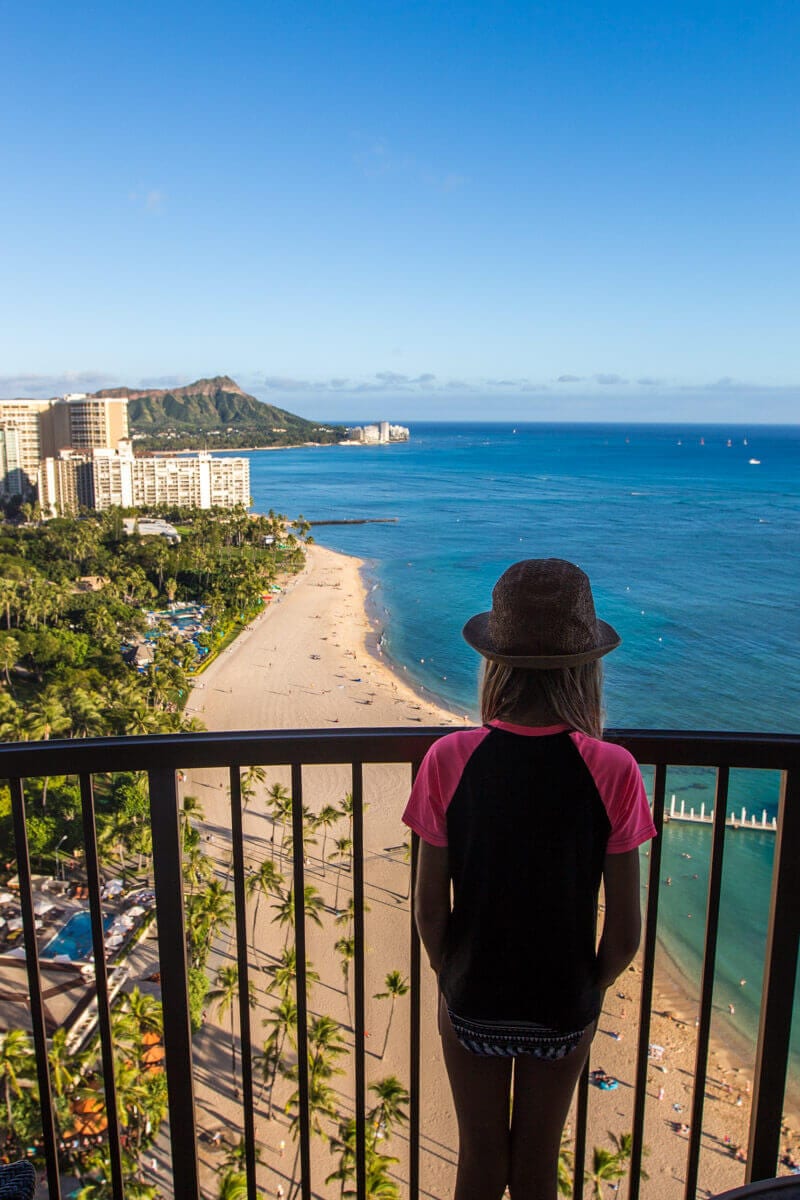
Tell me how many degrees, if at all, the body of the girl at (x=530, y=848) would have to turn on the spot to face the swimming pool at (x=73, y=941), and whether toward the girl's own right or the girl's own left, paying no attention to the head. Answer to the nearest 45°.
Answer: approximately 45° to the girl's own left

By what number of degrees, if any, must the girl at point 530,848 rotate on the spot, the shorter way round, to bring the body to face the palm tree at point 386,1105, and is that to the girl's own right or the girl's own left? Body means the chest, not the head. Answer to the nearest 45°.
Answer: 0° — they already face it

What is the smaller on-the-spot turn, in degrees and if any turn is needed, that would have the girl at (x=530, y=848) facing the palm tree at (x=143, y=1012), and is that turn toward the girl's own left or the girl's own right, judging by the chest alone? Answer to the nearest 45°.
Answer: approximately 45° to the girl's own left

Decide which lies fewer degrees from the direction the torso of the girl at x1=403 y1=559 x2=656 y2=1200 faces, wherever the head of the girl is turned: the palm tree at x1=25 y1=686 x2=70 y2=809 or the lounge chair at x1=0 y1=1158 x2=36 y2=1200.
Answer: the palm tree

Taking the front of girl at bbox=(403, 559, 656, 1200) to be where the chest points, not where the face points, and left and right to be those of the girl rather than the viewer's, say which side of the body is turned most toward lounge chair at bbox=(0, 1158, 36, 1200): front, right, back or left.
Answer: left

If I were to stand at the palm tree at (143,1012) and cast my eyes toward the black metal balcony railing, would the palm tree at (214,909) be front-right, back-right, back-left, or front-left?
back-left

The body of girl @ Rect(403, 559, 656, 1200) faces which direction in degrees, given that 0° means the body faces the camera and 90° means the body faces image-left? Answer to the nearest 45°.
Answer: approximately 180°

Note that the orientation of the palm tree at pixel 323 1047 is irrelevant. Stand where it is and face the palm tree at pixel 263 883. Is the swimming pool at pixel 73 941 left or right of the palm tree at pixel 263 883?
left

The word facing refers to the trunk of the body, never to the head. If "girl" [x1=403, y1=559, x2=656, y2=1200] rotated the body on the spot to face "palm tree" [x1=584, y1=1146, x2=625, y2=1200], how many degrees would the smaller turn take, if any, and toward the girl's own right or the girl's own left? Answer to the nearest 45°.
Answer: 0° — they already face it

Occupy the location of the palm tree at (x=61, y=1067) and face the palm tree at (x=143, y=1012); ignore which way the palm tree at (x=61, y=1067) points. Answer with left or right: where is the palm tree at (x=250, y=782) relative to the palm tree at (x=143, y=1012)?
left

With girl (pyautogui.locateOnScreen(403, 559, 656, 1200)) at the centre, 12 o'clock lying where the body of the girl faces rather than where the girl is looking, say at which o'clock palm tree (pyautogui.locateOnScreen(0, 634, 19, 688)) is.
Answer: The palm tree is roughly at 11 o'clock from the girl.
